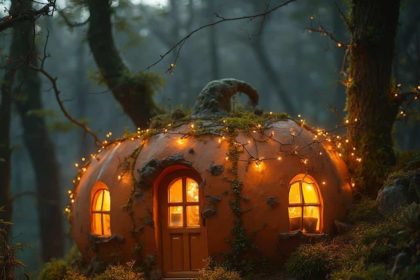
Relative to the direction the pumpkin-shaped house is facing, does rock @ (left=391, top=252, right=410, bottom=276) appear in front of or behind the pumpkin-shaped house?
in front

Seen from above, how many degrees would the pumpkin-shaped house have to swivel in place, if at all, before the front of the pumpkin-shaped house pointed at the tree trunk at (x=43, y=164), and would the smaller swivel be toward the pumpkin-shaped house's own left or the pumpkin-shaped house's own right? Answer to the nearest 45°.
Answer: approximately 135° to the pumpkin-shaped house's own right

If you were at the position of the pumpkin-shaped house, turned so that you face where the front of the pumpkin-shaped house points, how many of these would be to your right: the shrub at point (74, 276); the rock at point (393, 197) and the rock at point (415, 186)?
1

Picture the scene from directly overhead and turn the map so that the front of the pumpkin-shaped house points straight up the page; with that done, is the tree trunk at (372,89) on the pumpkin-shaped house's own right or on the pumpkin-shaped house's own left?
on the pumpkin-shaped house's own left

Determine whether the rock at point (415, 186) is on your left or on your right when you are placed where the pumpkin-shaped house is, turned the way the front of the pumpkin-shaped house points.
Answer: on your left

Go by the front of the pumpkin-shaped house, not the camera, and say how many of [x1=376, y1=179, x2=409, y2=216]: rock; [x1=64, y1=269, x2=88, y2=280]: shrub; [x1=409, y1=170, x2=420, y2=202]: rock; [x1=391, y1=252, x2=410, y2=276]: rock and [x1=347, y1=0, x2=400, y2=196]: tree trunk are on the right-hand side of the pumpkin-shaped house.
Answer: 1

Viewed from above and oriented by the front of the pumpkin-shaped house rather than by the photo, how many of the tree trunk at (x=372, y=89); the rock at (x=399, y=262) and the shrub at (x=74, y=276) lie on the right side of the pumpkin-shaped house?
1

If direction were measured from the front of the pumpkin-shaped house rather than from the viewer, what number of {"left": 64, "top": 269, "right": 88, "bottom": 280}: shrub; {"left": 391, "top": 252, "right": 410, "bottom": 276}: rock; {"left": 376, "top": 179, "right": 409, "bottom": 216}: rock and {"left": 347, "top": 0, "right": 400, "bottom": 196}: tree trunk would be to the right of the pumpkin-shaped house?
1

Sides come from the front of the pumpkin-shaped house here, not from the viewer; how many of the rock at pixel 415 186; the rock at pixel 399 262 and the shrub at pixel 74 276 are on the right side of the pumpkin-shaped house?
1

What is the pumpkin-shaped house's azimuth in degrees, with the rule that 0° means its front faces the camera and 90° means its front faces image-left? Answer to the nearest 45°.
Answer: approximately 0°

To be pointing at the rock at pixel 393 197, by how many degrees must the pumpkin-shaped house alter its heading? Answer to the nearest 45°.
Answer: approximately 90° to its left

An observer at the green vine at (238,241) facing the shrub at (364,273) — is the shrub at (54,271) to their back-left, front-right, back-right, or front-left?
back-right

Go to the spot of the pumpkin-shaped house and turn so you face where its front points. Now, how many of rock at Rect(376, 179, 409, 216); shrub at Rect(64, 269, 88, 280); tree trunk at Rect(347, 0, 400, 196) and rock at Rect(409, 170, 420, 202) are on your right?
1

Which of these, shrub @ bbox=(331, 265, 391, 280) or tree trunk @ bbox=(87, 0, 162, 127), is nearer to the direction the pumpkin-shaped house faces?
the shrub

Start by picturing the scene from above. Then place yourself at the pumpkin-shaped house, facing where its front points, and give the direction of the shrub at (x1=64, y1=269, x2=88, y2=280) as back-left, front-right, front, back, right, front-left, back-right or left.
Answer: right
